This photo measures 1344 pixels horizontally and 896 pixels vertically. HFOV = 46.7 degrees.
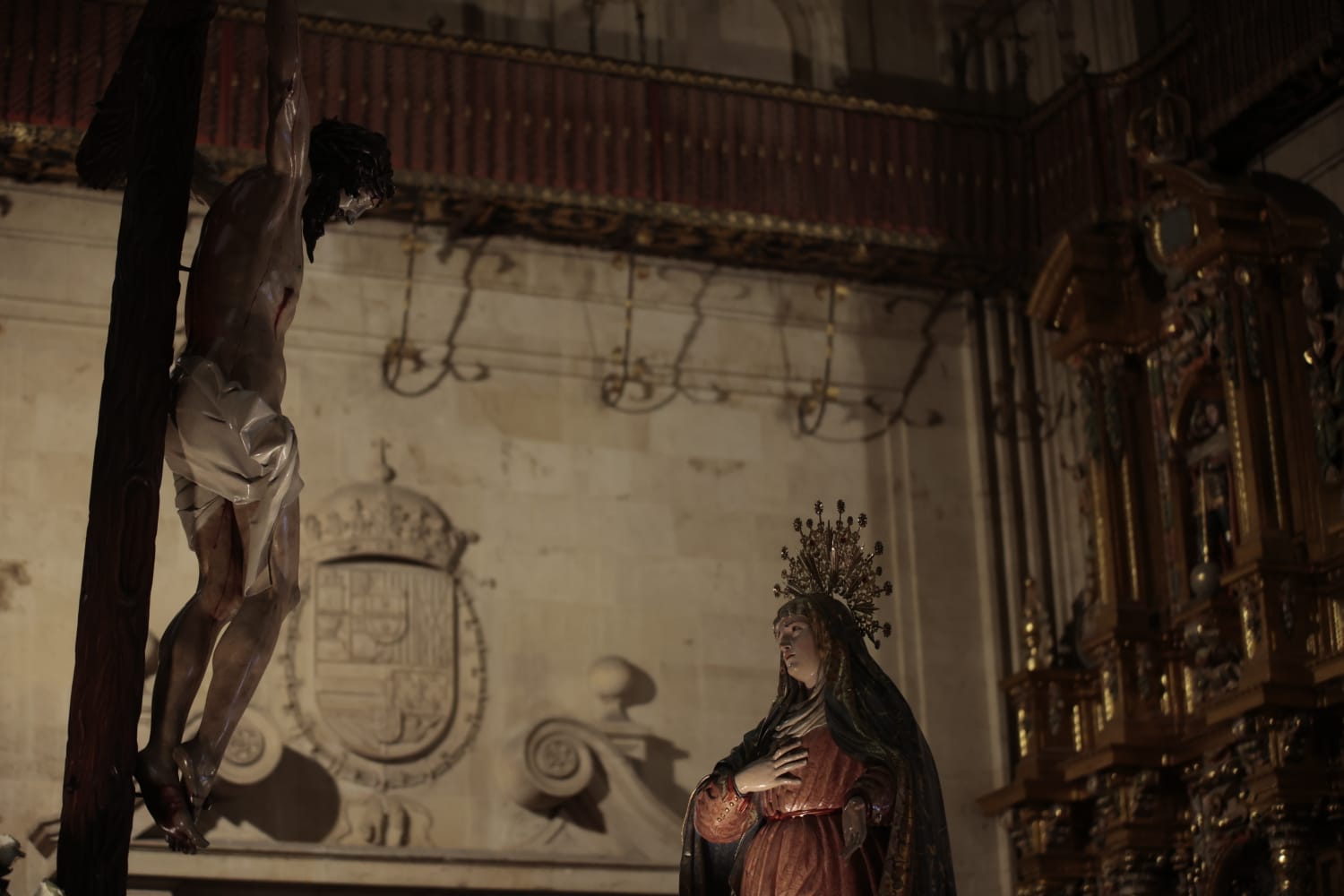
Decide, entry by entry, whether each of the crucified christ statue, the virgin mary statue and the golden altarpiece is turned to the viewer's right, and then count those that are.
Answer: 1

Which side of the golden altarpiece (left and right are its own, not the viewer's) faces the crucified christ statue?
front

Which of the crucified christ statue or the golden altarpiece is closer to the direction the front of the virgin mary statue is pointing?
the crucified christ statue

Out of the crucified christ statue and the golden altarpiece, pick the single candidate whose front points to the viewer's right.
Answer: the crucified christ statue

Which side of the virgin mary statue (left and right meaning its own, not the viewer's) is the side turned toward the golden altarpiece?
back

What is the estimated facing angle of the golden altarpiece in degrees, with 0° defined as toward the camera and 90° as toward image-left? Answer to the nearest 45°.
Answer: approximately 45°

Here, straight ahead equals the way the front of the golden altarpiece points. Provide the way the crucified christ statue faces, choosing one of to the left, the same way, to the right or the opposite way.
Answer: the opposite way

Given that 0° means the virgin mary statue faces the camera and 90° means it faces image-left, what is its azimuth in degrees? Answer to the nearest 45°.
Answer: approximately 45°

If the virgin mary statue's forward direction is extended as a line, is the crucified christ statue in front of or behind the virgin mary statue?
in front

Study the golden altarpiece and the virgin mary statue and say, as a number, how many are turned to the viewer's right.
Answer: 0

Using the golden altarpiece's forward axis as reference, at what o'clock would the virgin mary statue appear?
The virgin mary statue is roughly at 11 o'clock from the golden altarpiece.

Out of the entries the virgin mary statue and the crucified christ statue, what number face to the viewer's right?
1

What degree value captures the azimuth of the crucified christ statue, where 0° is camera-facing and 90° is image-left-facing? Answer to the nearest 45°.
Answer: approximately 270°
